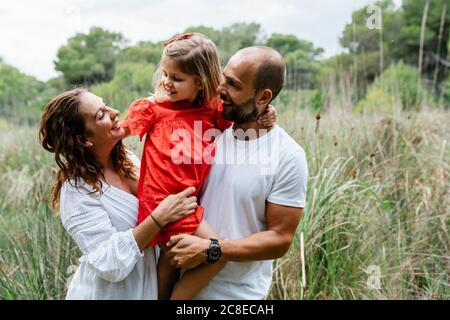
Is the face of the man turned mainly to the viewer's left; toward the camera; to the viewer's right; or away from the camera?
to the viewer's left

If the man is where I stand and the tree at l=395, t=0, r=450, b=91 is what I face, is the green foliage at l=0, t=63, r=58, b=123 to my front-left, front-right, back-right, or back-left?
front-left

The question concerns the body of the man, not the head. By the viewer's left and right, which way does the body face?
facing the viewer and to the left of the viewer

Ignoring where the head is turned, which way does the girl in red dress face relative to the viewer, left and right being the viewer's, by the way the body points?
facing the viewer

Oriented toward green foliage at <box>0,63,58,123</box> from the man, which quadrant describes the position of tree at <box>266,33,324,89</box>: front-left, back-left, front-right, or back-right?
front-right

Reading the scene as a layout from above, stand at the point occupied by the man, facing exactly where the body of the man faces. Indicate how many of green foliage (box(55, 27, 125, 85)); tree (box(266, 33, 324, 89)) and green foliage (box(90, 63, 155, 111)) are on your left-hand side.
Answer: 0

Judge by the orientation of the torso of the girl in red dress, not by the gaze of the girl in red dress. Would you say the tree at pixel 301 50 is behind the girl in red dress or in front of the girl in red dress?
behind

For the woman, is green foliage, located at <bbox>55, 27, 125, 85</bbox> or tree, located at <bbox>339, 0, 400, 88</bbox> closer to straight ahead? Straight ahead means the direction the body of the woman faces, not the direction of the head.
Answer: the tree

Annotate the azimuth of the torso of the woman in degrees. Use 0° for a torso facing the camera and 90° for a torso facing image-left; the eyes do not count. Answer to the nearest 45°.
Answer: approximately 270°

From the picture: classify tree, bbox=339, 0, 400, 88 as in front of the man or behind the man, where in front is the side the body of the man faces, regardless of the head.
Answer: behind

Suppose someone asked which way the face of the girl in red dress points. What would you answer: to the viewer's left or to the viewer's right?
to the viewer's left

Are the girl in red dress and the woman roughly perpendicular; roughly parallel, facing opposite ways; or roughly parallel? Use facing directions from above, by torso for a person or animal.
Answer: roughly perpendicular

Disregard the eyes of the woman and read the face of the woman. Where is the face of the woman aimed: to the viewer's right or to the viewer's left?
to the viewer's right

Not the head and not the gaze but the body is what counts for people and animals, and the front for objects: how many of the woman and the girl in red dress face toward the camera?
1
